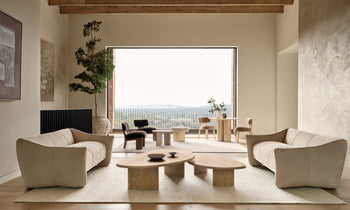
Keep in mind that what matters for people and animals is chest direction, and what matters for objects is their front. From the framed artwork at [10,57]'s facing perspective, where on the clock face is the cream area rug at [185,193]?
The cream area rug is roughly at 12 o'clock from the framed artwork.

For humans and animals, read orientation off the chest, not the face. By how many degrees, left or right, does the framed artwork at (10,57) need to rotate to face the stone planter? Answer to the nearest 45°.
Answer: approximately 90° to its left

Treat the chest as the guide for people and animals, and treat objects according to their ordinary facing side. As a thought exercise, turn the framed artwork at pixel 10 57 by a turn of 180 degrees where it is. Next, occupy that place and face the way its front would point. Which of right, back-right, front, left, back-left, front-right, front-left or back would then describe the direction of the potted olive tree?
right

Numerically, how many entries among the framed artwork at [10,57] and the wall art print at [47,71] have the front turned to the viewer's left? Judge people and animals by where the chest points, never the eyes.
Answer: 0

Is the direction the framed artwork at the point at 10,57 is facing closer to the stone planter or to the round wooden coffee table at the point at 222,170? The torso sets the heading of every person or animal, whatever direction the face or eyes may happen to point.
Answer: the round wooden coffee table

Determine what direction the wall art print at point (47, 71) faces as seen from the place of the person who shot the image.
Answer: facing the viewer and to the right of the viewer

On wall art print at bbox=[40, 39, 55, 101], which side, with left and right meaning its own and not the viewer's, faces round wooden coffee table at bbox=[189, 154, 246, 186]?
front

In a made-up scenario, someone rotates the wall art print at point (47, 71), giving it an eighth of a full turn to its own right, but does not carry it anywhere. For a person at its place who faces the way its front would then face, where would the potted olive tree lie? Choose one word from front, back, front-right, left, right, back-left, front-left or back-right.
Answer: left

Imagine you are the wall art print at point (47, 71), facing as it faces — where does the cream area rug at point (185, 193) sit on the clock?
The cream area rug is roughly at 1 o'clock from the wall art print.

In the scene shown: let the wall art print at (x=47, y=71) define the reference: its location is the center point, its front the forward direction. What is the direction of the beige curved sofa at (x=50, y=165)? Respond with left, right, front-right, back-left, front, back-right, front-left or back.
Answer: front-right

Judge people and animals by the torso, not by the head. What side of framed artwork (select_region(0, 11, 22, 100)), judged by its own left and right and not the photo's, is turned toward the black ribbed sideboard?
left

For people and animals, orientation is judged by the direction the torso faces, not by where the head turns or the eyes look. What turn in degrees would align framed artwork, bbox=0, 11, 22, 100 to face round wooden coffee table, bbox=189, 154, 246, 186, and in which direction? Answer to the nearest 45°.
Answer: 0° — it already faces it
